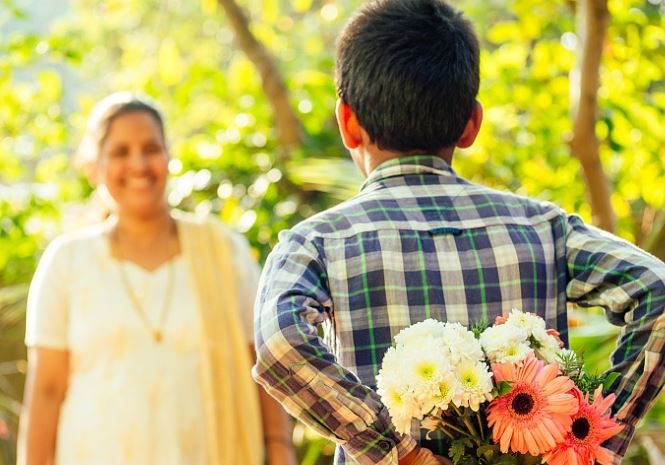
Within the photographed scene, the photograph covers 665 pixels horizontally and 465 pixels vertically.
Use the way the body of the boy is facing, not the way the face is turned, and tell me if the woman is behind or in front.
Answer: in front

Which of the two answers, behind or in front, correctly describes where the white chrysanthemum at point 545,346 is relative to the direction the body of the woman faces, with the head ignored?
in front

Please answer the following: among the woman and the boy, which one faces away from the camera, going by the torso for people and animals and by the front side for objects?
the boy

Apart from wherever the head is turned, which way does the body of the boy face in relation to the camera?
away from the camera

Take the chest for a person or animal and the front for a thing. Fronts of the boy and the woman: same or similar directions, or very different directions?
very different directions

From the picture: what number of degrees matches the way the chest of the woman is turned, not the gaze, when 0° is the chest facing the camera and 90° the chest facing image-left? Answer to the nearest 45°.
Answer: approximately 0°

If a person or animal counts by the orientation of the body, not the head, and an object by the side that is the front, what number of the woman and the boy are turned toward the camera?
1

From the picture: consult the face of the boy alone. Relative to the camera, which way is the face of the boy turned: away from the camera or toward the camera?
away from the camera
